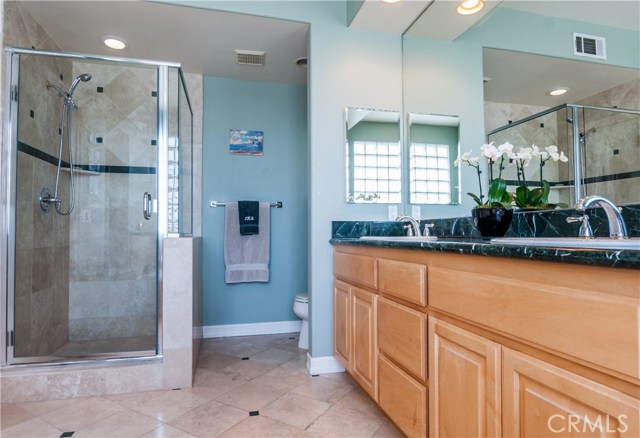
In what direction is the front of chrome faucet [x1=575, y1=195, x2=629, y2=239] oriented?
to the viewer's left

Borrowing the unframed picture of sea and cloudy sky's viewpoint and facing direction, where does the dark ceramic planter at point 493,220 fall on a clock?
The dark ceramic planter is roughly at 11 o'clock from the unframed picture of sea and cloudy sky.

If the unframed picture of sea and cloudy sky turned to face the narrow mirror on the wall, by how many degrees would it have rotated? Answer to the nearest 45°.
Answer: approximately 45° to its left

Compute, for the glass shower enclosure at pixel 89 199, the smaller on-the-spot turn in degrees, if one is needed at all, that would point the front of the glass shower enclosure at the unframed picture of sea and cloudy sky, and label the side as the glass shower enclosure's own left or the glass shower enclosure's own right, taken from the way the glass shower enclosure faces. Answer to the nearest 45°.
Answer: approximately 90° to the glass shower enclosure's own left

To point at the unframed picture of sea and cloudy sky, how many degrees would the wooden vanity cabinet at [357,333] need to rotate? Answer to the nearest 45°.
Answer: approximately 90° to its right

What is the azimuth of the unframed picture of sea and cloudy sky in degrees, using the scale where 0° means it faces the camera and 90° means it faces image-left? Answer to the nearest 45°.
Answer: approximately 0°
